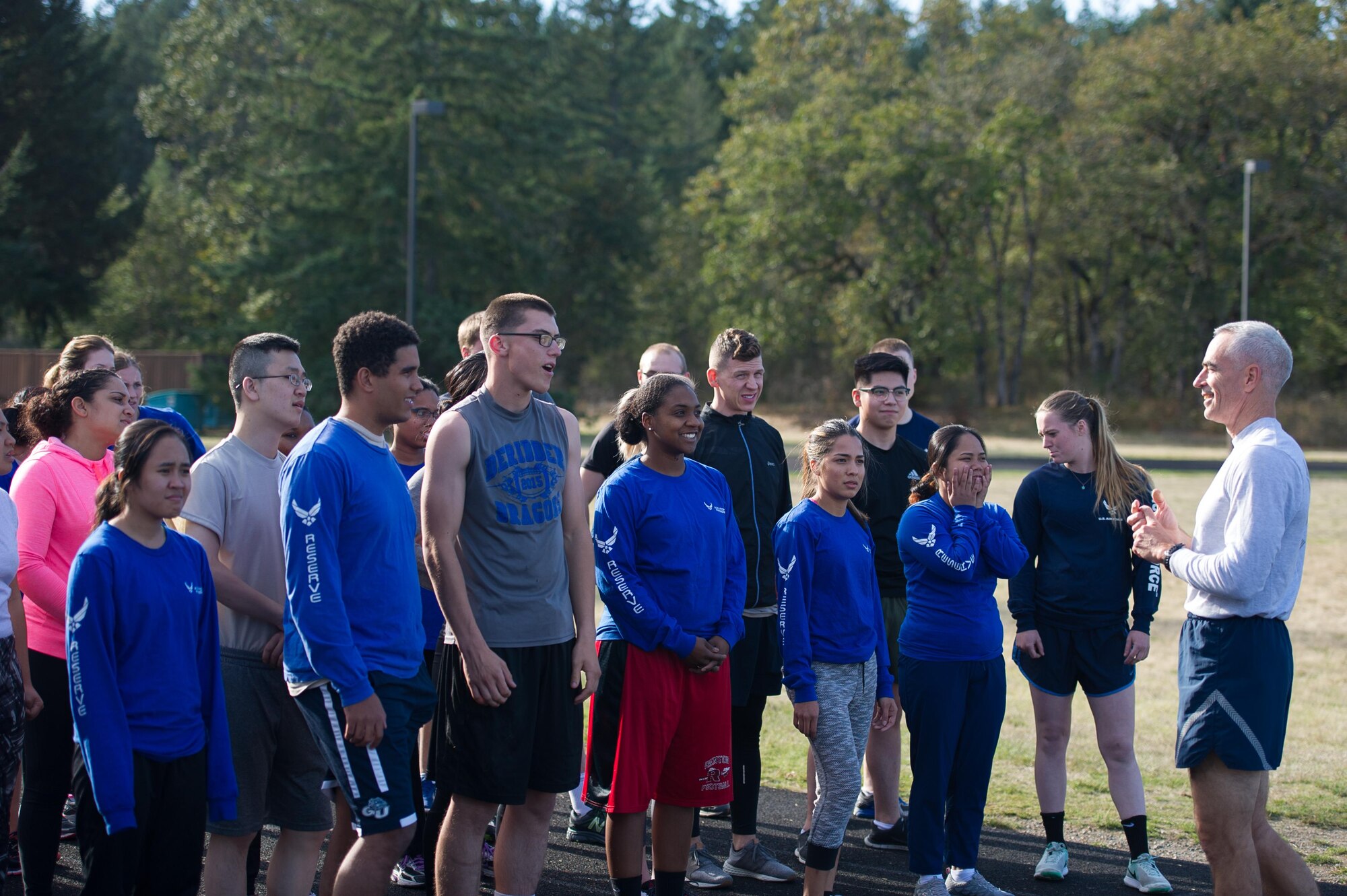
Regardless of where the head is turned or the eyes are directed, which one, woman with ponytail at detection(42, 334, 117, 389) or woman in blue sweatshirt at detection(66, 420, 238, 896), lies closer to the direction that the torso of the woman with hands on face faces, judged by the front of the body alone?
the woman in blue sweatshirt

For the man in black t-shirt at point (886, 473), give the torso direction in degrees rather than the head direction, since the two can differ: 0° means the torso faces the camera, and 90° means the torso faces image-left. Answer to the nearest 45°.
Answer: approximately 315°

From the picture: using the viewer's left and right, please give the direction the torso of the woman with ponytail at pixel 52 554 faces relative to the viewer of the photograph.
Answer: facing to the right of the viewer

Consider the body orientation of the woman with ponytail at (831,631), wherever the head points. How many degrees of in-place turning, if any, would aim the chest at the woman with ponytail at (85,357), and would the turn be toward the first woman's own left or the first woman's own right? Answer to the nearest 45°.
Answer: approximately 135° to the first woman's own right

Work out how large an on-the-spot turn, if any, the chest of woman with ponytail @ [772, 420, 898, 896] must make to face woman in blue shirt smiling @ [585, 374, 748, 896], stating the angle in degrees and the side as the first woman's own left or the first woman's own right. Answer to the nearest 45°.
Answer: approximately 90° to the first woman's own right

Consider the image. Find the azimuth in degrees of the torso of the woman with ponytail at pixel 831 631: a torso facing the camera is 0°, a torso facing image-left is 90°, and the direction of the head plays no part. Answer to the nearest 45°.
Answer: approximately 315°

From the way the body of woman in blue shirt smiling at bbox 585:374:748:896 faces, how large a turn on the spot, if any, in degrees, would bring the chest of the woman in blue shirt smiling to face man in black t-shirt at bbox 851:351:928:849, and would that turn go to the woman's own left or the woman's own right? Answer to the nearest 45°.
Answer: approximately 90° to the woman's own left
